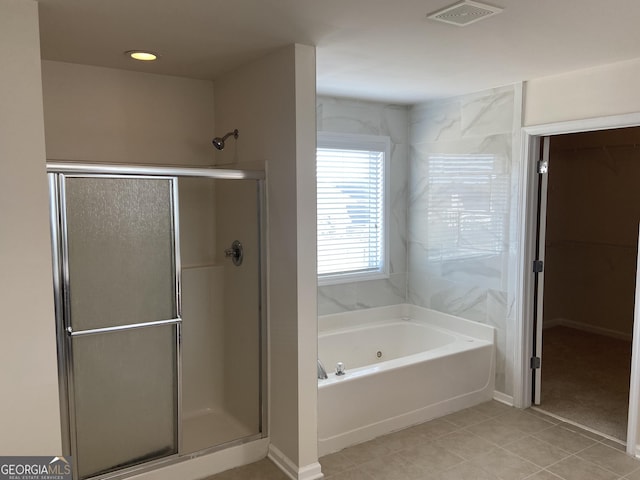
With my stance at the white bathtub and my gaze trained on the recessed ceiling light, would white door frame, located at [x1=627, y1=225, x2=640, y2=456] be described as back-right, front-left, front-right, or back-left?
back-left

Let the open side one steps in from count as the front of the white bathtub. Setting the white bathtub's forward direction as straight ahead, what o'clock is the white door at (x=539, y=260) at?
The white door is roughly at 10 o'clock from the white bathtub.

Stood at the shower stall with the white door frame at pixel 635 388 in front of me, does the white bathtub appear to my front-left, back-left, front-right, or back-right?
front-left

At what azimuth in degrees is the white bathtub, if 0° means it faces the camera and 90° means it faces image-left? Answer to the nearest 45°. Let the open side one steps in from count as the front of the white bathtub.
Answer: approximately 315°

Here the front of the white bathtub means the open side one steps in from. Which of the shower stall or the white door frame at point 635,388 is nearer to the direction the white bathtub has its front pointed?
the white door frame

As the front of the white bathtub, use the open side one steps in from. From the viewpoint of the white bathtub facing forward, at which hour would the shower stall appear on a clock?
The shower stall is roughly at 3 o'clock from the white bathtub.
